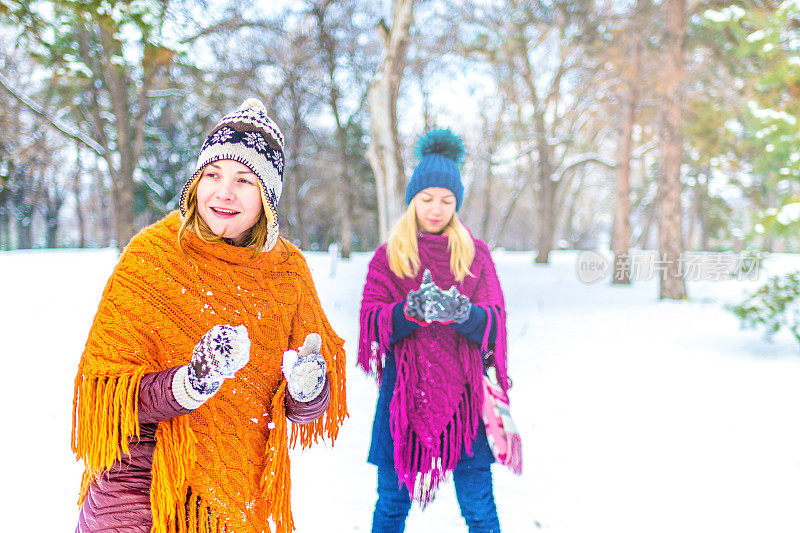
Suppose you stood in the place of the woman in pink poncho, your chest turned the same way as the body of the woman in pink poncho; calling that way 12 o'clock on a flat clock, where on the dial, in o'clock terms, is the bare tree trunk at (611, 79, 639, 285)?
The bare tree trunk is roughly at 7 o'clock from the woman in pink poncho.

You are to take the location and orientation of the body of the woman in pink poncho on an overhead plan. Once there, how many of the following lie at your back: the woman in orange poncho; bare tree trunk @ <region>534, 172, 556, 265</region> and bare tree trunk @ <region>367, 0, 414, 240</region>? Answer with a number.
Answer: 2

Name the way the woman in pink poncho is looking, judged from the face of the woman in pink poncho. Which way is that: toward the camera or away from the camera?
toward the camera

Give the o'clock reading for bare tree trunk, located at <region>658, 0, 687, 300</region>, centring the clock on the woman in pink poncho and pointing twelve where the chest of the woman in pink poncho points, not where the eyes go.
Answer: The bare tree trunk is roughly at 7 o'clock from the woman in pink poncho.

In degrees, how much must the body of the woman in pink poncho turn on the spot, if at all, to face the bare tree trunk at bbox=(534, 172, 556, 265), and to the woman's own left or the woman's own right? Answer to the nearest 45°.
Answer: approximately 180°

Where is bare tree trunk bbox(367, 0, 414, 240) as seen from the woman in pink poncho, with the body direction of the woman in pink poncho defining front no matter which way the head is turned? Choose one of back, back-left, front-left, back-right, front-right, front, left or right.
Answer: back

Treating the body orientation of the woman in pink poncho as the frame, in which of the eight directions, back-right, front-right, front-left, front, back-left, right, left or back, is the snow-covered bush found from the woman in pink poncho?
back-left

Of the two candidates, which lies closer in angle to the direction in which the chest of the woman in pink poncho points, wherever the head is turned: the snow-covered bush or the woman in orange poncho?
the woman in orange poncho

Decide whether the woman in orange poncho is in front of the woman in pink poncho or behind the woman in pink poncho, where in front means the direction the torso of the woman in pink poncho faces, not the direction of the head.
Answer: in front
